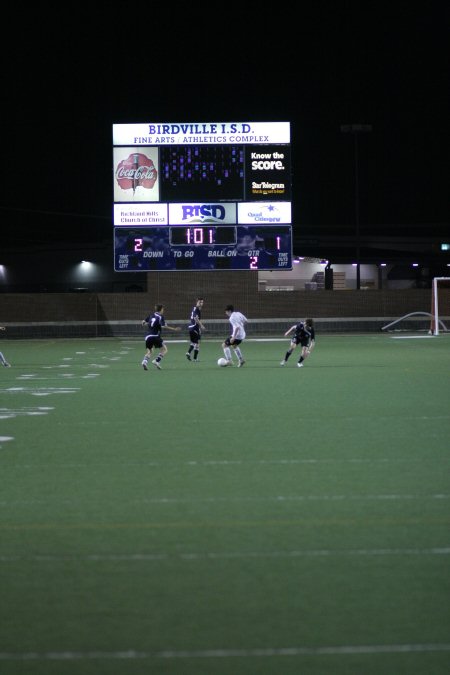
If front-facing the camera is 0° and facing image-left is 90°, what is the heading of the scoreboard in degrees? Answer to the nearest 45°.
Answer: approximately 0°

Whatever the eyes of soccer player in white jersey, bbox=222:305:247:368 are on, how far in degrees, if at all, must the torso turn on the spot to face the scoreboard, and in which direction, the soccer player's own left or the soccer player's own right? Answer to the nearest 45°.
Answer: approximately 90° to the soccer player's own right

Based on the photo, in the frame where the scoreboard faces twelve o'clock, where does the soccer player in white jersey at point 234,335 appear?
The soccer player in white jersey is roughly at 12 o'clock from the scoreboard.

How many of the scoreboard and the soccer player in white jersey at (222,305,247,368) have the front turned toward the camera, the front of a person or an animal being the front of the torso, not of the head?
1

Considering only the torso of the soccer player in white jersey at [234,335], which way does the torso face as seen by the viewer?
to the viewer's left

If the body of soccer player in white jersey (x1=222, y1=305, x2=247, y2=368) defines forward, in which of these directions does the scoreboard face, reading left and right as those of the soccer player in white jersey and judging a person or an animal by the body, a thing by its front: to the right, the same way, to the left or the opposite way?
to the left
